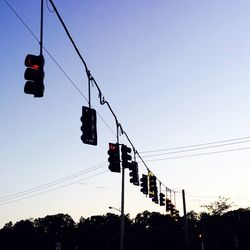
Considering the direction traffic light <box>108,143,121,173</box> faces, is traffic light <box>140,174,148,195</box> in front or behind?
behind

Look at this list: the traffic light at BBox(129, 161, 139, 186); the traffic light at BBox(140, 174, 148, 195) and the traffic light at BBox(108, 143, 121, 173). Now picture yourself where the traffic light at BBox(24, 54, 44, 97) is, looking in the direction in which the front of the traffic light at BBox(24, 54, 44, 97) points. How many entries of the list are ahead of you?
0

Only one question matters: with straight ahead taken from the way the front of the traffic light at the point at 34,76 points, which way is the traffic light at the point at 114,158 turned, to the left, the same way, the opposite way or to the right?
the same way

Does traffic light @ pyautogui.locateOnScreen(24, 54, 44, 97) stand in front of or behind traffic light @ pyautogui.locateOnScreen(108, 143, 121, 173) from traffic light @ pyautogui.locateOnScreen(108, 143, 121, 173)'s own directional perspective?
in front

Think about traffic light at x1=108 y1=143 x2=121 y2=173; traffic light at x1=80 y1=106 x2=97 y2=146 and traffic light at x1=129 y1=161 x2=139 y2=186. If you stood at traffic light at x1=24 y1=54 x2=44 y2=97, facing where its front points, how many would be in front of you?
0

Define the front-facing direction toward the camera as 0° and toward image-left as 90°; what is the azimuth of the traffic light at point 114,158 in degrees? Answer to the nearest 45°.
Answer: approximately 45°

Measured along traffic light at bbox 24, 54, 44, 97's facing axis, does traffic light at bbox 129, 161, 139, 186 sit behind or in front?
behind

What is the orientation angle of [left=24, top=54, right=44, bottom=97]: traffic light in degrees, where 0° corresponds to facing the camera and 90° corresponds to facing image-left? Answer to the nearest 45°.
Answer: approximately 45°

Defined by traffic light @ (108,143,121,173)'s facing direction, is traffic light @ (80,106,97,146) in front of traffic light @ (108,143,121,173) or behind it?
in front

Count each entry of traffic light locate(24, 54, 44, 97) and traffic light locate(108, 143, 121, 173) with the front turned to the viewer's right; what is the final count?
0

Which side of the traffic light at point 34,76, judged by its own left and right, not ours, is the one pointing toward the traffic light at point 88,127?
back

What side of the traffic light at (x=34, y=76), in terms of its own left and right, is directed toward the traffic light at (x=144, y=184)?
back
